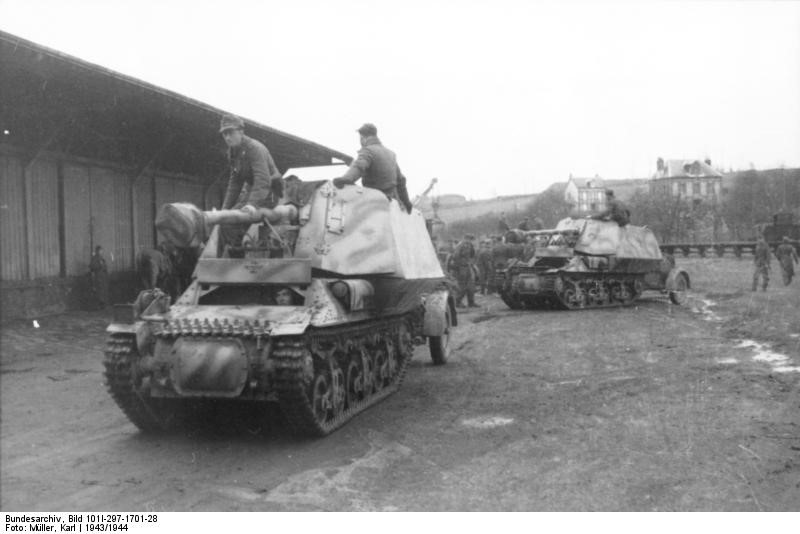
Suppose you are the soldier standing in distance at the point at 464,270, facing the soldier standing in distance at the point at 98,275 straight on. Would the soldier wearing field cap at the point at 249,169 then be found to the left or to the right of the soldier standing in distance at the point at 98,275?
left

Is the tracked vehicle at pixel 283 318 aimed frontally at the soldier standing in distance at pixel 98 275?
no

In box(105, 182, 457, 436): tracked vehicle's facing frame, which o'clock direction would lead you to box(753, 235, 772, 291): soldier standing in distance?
The soldier standing in distance is roughly at 6 o'clock from the tracked vehicle.

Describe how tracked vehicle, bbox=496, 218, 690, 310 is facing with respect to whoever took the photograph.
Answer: facing the viewer and to the left of the viewer

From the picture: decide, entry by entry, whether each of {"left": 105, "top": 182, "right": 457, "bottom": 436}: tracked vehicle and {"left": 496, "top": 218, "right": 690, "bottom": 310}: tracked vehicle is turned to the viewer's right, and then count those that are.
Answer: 0

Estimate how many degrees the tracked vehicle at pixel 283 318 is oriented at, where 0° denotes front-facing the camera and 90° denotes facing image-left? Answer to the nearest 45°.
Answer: approximately 45°

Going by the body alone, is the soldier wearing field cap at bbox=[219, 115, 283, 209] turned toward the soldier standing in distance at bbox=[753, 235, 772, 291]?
no

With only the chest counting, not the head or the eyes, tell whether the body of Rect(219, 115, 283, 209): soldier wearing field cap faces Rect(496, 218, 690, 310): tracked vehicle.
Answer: no

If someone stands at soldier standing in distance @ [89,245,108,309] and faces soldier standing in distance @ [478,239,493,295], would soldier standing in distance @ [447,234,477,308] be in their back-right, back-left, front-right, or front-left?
front-right

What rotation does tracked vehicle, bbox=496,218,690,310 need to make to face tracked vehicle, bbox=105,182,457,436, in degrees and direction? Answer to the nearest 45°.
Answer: approximately 45° to its left

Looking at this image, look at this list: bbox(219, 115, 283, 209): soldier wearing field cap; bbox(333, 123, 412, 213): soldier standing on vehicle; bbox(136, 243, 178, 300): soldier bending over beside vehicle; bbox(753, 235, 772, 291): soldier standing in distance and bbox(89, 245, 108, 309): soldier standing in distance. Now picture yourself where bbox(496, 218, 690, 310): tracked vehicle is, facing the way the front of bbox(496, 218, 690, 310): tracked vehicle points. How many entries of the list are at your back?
1

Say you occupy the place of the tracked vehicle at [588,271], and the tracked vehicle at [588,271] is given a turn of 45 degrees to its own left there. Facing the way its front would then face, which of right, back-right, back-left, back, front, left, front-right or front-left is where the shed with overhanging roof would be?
front-right

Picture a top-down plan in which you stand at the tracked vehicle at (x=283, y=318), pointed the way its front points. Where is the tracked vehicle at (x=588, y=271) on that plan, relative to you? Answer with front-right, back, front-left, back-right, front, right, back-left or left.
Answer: back
